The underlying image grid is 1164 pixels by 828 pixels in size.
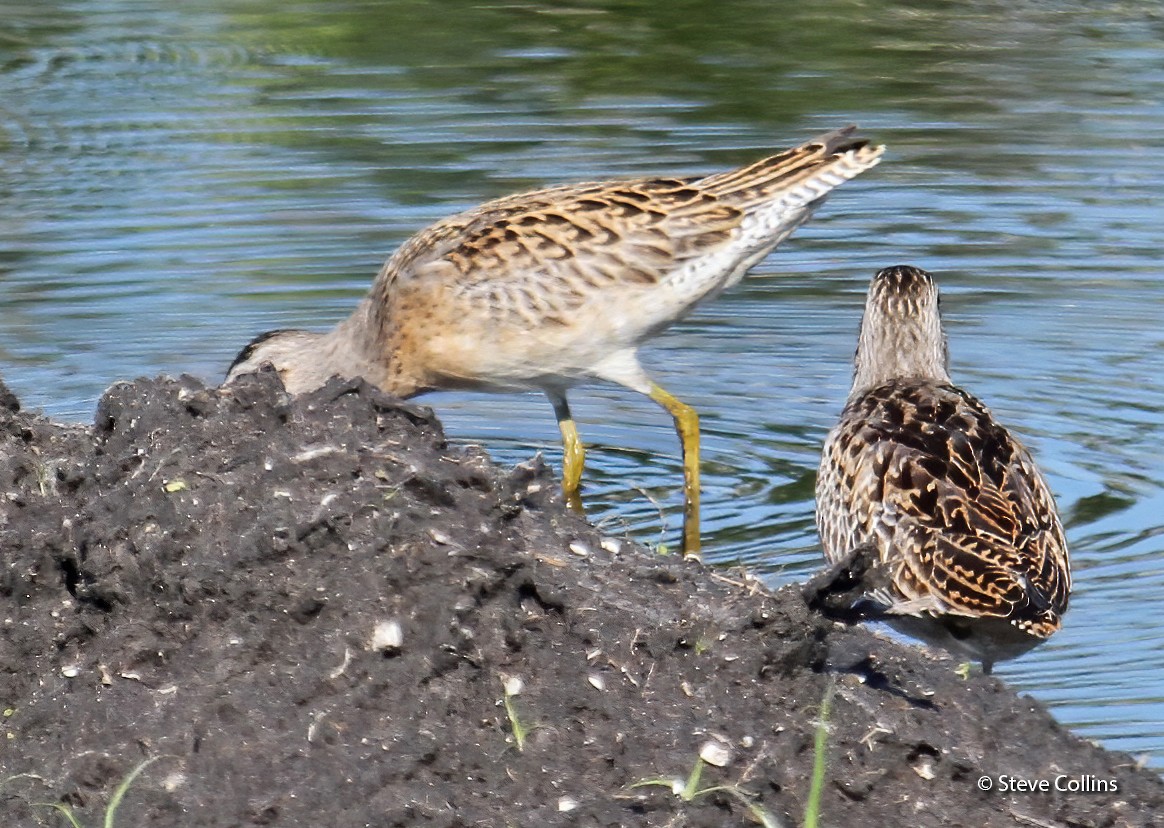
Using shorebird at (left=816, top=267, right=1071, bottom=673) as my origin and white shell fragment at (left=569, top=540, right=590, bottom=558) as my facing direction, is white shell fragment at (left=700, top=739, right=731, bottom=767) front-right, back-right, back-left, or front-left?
front-left

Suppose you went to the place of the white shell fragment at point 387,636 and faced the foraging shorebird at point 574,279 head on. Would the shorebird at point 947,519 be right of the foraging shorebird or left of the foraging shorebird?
right

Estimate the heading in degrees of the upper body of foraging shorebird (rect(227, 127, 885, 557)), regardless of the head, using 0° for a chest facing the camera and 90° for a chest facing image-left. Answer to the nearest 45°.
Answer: approximately 90°

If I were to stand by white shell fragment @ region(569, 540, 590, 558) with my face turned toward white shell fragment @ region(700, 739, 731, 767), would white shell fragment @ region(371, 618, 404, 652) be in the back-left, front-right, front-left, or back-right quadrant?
front-right

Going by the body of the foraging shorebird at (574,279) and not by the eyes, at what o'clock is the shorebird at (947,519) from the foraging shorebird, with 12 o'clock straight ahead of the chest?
The shorebird is roughly at 8 o'clock from the foraging shorebird.

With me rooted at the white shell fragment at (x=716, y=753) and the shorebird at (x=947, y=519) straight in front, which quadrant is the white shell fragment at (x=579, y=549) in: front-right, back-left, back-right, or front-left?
front-left

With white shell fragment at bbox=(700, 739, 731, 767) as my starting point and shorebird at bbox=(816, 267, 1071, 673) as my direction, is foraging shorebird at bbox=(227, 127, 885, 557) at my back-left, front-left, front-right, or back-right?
front-left

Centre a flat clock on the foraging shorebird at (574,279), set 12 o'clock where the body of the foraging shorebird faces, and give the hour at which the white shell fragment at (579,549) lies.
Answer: The white shell fragment is roughly at 9 o'clock from the foraging shorebird.

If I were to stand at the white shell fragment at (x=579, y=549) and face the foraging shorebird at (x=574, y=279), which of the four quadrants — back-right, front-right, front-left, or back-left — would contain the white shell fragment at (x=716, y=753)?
back-right

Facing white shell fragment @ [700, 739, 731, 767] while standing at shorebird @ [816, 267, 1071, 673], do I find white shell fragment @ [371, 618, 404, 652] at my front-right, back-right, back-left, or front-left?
front-right

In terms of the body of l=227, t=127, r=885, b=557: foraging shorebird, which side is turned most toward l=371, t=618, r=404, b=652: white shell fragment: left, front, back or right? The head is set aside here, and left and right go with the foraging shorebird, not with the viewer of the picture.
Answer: left

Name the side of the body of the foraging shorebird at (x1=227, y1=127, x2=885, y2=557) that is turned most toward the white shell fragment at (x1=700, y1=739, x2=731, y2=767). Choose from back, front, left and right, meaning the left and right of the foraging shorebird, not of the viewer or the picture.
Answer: left
